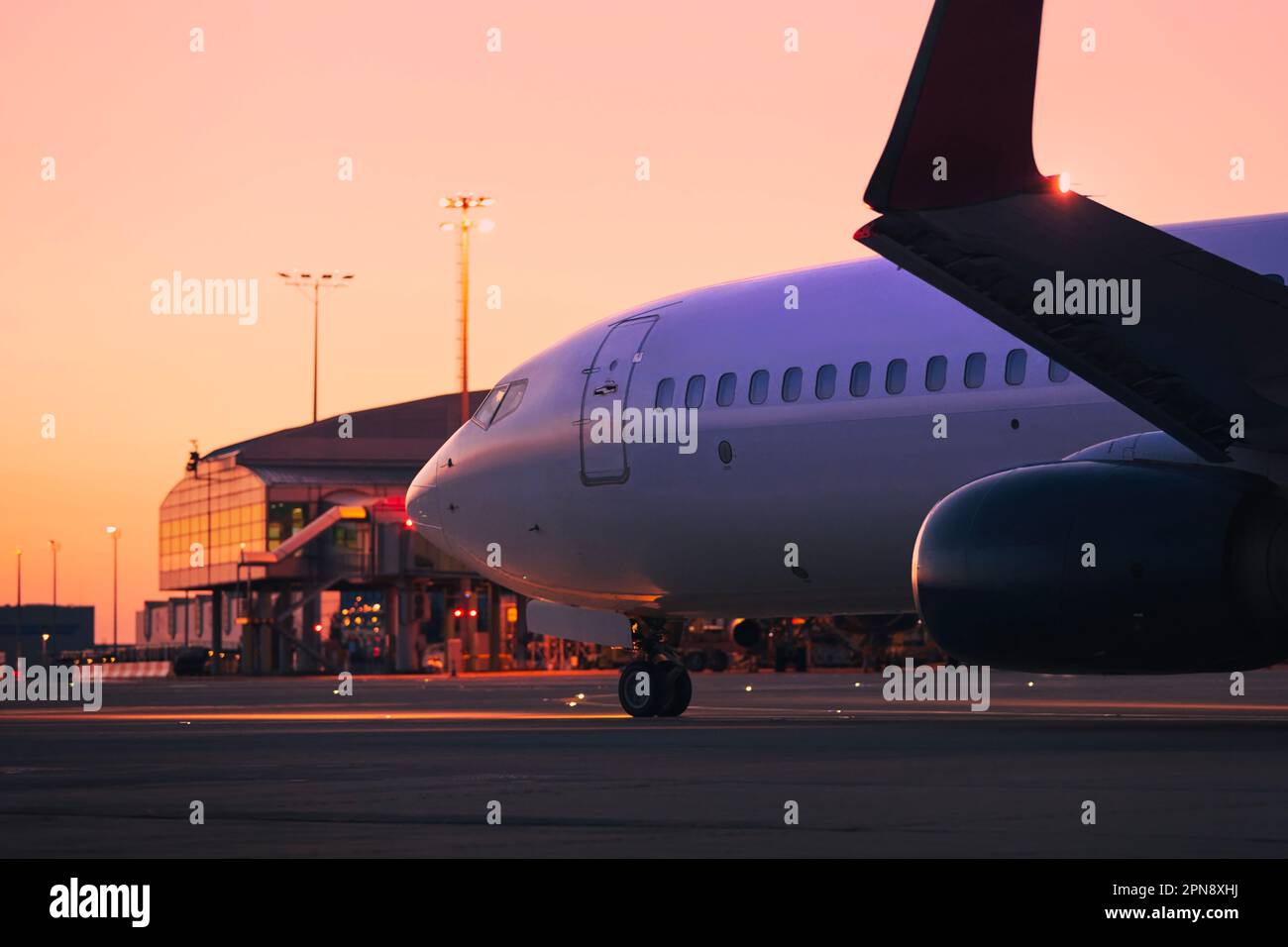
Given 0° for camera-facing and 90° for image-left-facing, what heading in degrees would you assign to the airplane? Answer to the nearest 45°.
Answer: approximately 135°
